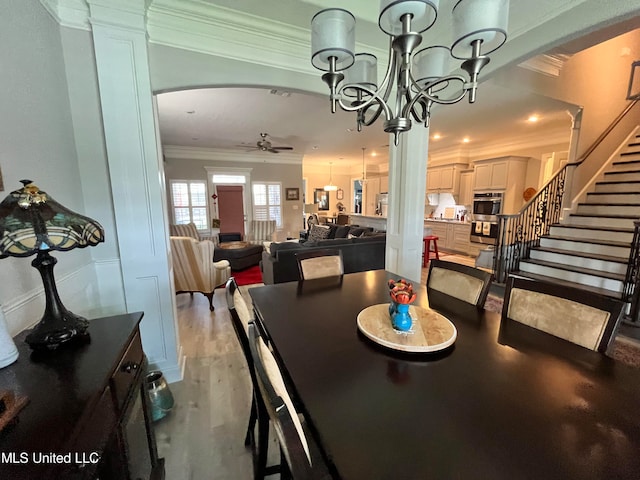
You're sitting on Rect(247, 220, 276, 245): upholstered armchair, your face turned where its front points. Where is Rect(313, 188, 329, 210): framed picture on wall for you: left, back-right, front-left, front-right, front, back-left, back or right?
back-left

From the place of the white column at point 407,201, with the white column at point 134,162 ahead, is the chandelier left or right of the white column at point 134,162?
left

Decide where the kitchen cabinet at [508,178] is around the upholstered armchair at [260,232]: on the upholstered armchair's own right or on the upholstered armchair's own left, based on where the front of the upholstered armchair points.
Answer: on the upholstered armchair's own left

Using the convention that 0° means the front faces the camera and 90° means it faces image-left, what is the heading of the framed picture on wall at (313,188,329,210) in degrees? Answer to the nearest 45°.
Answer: approximately 0°

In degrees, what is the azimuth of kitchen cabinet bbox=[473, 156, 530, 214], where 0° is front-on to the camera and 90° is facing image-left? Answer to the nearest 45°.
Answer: approximately 45°

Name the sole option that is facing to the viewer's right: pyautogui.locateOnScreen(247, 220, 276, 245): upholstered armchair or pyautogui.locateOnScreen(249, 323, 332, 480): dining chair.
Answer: the dining chair

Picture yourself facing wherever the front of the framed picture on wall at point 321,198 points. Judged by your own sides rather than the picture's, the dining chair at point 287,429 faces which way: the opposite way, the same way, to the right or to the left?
to the left

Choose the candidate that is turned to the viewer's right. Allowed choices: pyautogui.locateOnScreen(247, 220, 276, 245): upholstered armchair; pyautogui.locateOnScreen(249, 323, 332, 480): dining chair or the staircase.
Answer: the dining chair

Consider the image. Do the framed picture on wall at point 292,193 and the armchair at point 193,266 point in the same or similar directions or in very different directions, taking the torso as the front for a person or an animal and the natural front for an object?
very different directions

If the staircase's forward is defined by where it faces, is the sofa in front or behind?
in front

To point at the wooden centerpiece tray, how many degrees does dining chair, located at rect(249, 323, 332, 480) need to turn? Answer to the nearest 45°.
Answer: approximately 45° to its left

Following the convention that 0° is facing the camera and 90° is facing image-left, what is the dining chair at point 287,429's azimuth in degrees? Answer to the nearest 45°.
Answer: approximately 270°

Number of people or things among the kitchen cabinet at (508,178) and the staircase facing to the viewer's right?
0

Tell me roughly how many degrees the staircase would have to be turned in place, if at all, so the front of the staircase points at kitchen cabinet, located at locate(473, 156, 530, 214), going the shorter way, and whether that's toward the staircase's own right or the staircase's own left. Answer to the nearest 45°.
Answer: approximately 90° to the staircase's own right

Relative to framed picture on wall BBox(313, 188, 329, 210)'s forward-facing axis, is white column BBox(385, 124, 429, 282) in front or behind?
in front
